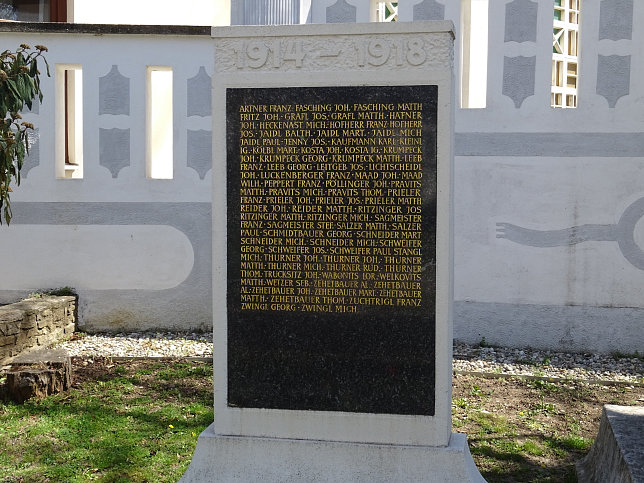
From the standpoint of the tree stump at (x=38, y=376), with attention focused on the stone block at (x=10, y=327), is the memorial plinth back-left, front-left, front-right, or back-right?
back-right

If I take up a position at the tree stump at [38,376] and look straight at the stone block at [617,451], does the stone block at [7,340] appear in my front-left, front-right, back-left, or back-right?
back-left

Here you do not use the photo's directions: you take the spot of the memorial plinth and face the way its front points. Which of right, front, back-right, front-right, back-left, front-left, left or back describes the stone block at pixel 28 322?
back-right

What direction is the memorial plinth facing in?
toward the camera

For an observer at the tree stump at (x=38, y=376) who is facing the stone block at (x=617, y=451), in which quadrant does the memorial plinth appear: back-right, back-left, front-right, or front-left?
front-right

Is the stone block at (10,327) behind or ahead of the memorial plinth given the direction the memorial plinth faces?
behind

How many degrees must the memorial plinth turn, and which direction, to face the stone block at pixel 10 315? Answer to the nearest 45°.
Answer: approximately 135° to its right

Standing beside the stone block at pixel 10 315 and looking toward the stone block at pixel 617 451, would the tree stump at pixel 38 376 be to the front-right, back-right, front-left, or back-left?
front-right

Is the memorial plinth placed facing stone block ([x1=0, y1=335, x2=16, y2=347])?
no

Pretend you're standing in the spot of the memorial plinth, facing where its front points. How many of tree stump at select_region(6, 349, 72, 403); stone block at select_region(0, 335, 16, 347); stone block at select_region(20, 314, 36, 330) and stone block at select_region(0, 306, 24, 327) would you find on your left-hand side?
0

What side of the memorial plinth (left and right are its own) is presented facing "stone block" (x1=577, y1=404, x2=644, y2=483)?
left

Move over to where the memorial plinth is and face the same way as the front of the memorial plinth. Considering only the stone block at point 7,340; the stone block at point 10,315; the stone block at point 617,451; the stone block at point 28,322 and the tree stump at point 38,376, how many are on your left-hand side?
1

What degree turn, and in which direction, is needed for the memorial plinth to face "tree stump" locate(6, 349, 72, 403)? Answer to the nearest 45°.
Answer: approximately 135° to its right

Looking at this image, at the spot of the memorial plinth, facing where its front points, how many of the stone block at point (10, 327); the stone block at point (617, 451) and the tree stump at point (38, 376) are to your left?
1
